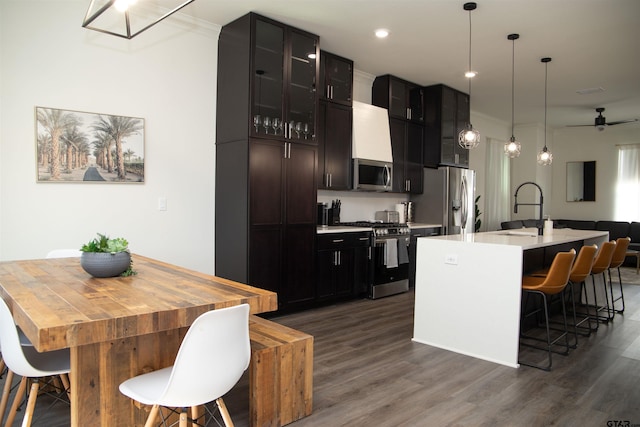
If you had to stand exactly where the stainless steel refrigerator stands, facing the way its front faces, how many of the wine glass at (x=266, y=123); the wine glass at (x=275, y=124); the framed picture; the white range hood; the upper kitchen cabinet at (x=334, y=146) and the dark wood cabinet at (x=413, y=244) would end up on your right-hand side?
6

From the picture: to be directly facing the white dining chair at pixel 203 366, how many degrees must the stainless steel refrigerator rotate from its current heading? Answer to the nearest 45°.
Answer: approximately 45° to its right

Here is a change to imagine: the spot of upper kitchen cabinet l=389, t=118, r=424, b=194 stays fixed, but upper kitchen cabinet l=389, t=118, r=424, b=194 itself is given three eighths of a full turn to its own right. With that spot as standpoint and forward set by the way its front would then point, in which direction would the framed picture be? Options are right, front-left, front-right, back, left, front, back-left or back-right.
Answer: front-left

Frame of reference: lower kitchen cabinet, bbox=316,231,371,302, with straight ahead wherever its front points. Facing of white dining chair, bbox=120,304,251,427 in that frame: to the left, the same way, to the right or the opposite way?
the opposite way

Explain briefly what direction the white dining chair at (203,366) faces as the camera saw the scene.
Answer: facing away from the viewer and to the left of the viewer

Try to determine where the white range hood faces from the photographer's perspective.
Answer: facing the viewer and to the right of the viewer

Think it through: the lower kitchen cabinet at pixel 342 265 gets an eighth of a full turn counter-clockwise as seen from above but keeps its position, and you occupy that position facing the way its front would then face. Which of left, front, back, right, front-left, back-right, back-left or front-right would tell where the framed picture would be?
back-right

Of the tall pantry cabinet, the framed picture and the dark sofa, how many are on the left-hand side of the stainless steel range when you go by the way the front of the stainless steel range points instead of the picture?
1

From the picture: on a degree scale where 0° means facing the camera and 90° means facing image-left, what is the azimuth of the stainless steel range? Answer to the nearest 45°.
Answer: approximately 315°

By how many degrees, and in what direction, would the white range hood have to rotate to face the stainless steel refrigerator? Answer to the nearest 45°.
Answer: approximately 90° to its left

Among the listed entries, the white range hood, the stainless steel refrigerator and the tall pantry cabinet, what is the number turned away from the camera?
0

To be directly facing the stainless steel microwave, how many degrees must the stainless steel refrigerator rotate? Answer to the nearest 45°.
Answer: approximately 90° to its right

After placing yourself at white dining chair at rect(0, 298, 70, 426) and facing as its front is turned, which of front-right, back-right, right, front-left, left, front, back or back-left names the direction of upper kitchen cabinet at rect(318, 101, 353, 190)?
front

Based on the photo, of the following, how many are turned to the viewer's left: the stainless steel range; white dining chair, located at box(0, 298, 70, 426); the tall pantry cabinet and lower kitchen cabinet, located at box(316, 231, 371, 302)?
0

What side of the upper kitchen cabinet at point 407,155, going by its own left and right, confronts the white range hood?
right

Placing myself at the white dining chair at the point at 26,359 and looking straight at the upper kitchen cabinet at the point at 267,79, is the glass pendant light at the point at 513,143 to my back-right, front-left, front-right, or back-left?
front-right
